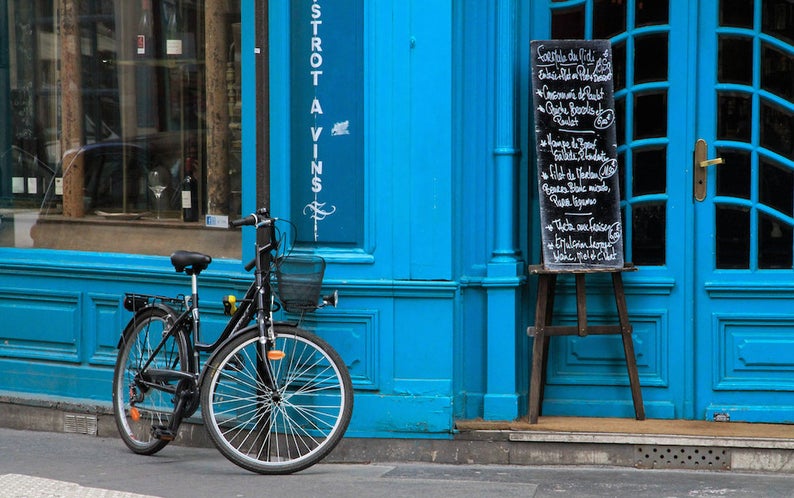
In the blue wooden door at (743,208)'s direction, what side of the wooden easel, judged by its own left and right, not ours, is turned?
left

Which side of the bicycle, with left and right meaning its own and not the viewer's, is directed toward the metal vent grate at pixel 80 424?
back

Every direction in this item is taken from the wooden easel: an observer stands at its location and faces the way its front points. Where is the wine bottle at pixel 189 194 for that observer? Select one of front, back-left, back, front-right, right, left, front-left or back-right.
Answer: right

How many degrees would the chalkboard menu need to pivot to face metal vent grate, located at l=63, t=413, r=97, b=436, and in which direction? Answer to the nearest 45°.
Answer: approximately 90° to its right

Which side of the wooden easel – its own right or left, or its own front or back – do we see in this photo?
front

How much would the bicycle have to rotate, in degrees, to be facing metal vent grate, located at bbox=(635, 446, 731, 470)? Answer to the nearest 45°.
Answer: approximately 45° to its left

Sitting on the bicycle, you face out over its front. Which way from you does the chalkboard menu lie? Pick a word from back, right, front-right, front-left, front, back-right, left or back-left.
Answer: front-left

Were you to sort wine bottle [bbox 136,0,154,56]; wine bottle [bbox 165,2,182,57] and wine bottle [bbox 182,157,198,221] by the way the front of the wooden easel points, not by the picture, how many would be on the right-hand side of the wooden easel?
3

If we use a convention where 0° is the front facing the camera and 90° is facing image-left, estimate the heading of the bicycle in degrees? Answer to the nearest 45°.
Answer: approximately 315°

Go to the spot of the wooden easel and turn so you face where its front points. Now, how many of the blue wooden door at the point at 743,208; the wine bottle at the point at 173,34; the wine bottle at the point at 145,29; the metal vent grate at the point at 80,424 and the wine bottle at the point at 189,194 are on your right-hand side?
4

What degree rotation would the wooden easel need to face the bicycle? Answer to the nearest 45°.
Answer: approximately 90° to its right

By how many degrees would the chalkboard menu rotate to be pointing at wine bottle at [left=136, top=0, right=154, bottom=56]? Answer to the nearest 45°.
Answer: approximately 90° to its right

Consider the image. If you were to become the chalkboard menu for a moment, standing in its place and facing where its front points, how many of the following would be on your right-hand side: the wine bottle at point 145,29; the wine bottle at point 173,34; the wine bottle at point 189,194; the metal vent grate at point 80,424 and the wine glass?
5

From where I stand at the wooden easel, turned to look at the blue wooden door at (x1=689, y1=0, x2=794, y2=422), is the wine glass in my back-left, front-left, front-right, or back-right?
back-left

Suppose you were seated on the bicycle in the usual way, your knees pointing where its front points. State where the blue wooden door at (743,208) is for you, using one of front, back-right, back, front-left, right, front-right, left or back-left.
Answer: front-left
